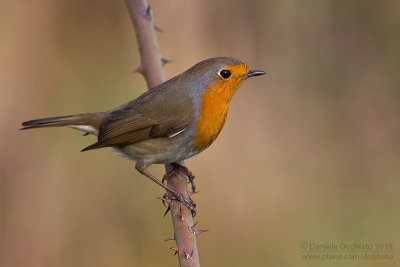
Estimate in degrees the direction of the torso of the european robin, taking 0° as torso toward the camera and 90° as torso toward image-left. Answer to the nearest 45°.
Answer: approximately 270°
